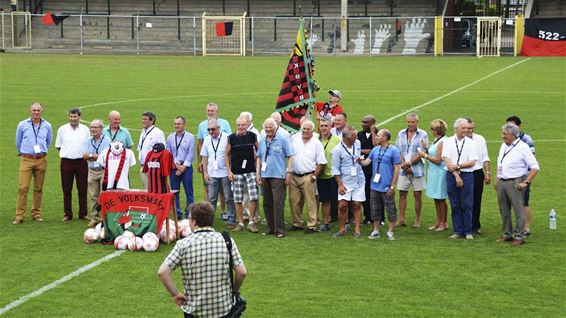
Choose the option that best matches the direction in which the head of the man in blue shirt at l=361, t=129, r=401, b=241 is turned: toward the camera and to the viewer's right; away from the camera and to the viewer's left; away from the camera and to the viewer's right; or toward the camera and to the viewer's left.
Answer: toward the camera and to the viewer's left

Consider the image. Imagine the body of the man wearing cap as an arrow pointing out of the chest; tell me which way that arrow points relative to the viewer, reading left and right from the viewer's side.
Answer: facing the viewer and to the left of the viewer

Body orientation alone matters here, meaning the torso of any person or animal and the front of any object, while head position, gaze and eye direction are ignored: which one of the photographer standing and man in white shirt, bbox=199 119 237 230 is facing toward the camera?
the man in white shirt

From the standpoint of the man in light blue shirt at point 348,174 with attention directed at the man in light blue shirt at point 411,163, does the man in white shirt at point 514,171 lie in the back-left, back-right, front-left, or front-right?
front-right

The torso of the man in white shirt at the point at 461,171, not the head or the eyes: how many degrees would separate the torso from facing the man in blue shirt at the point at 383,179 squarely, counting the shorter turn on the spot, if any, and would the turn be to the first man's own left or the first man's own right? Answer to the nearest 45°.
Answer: approximately 90° to the first man's own right

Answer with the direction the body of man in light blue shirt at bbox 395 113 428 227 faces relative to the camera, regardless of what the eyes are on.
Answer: toward the camera

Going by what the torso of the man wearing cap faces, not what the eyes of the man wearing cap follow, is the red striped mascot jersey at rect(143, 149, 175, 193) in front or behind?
in front

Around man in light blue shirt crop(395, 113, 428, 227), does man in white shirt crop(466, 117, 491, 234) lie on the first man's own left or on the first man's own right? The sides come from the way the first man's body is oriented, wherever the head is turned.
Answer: on the first man's own left

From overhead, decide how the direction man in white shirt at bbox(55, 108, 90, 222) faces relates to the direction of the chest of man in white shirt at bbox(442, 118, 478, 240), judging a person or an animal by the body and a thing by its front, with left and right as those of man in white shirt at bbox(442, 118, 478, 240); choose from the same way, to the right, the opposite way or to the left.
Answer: the same way

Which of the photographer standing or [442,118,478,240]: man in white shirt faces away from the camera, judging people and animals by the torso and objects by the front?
the photographer standing

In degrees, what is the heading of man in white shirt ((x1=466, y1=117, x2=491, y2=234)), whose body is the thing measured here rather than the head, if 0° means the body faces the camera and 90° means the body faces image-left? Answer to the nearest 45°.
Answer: approximately 45°

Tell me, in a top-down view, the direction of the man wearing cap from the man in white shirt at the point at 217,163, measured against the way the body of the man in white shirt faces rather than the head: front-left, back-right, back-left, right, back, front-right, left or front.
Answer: back-left

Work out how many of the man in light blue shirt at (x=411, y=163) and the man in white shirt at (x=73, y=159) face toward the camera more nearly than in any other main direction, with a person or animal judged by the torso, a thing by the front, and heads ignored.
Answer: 2

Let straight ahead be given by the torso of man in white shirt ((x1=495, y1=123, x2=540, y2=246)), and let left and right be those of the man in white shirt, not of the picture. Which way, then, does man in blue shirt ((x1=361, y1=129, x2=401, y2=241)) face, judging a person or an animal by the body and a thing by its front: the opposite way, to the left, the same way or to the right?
the same way

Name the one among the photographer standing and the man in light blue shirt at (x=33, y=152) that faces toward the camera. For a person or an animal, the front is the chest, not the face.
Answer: the man in light blue shirt

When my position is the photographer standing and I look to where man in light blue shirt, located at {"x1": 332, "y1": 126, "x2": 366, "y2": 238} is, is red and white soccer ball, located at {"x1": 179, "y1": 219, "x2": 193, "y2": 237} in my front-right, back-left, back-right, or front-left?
front-left

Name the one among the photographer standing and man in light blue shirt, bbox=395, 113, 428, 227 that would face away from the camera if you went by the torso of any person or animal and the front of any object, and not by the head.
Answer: the photographer standing

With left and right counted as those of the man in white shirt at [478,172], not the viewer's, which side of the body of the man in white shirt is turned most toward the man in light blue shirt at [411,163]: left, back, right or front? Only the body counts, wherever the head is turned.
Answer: right

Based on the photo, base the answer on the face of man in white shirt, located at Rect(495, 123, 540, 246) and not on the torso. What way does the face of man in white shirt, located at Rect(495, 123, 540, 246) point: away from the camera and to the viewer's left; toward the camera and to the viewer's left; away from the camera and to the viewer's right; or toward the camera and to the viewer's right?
toward the camera and to the viewer's left
